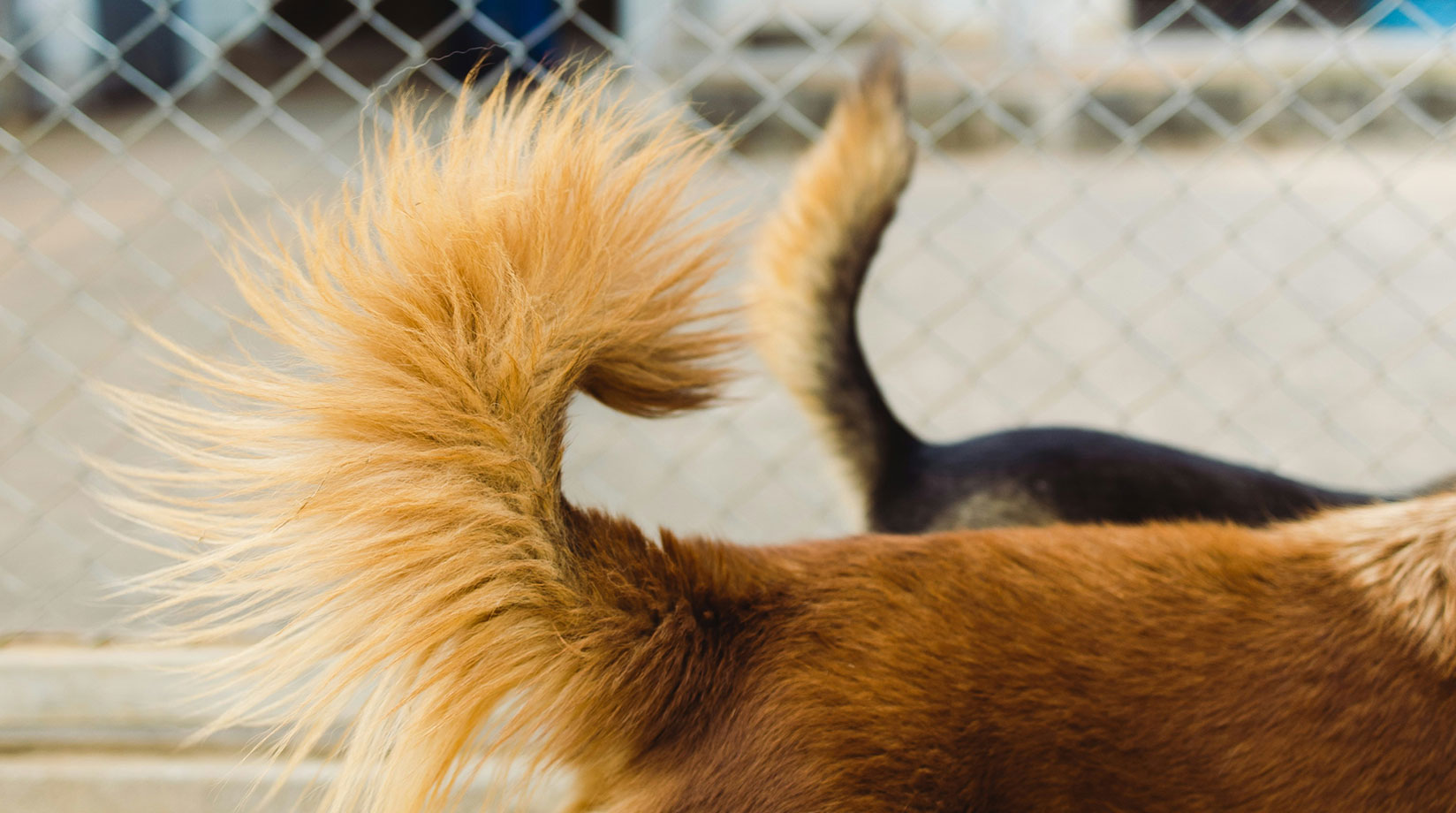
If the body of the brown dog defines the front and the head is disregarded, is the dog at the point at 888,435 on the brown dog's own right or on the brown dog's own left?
on the brown dog's own left

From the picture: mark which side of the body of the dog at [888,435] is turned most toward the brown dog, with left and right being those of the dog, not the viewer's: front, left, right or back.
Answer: right

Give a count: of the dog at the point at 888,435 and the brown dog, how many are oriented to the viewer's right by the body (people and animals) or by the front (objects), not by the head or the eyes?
2

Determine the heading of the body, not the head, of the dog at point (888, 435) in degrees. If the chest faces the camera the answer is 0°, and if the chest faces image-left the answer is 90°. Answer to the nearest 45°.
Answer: approximately 270°

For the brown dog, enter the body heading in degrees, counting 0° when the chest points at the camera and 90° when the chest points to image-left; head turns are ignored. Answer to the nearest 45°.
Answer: approximately 270°

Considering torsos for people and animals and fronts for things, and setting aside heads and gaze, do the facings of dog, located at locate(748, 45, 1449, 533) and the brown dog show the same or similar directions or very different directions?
same or similar directions
